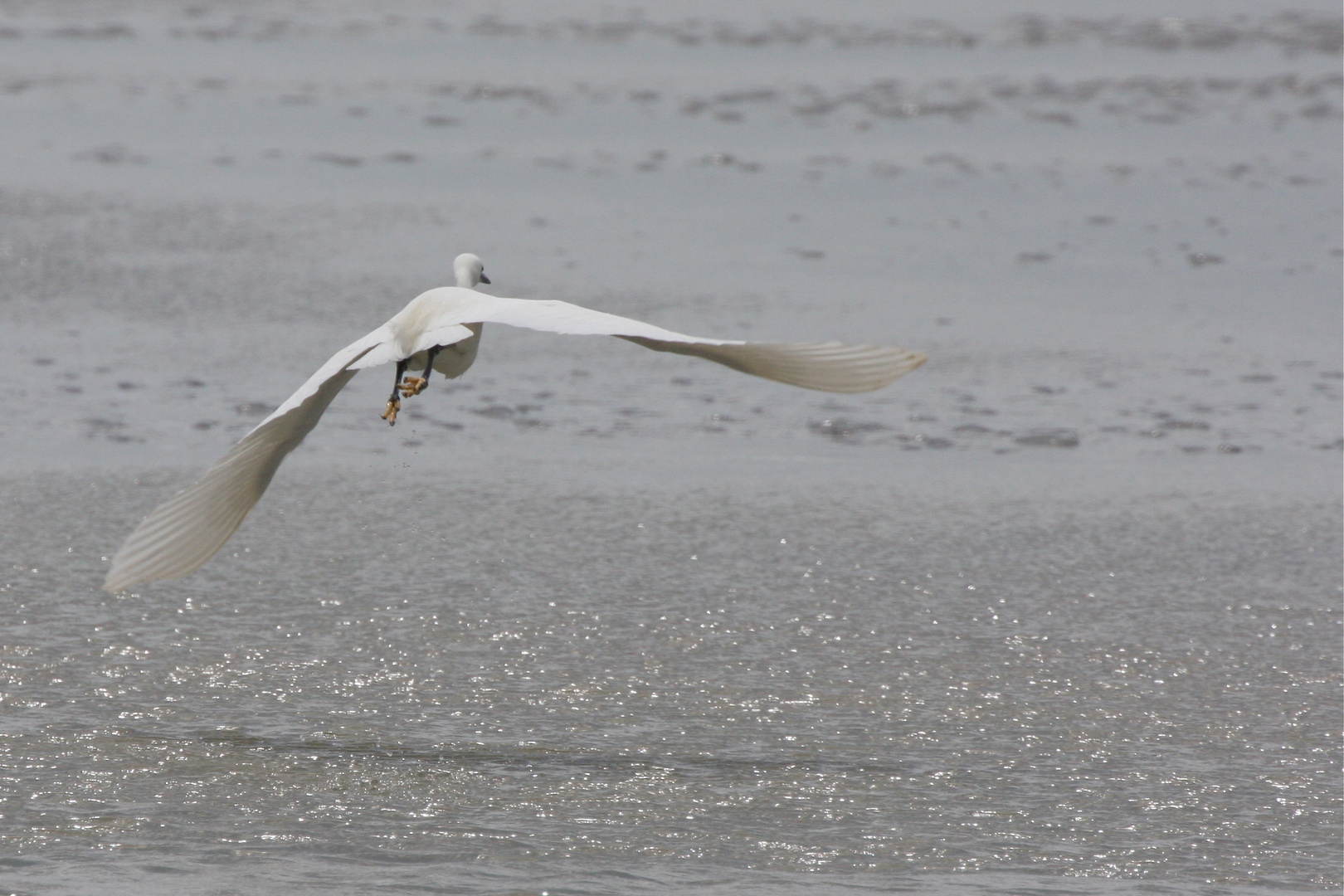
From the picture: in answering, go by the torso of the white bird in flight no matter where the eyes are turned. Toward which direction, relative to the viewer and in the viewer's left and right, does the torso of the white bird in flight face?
facing away from the viewer and to the right of the viewer
